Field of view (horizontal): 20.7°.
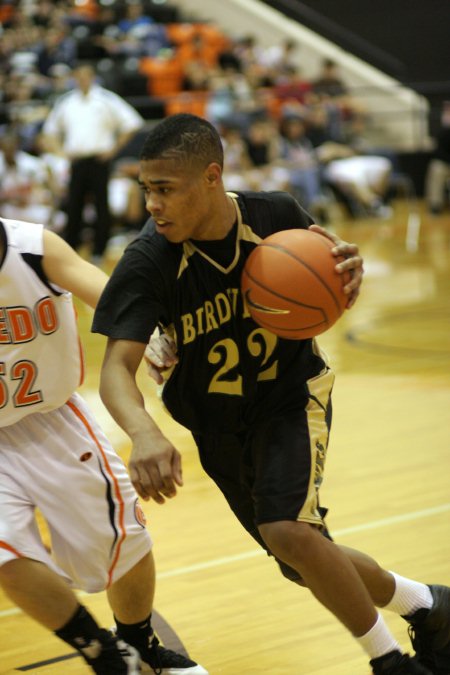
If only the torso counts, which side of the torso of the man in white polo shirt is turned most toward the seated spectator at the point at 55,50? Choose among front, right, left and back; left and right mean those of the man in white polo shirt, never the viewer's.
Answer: back

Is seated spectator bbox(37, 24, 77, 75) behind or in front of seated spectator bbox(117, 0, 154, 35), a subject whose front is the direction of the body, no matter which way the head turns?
in front

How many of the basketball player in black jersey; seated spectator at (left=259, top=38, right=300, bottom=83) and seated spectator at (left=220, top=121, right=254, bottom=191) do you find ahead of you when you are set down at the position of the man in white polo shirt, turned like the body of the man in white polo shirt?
1

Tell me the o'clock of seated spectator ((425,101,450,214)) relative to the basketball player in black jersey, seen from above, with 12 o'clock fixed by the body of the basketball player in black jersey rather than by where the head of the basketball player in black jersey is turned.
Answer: The seated spectator is roughly at 5 o'clock from the basketball player in black jersey.

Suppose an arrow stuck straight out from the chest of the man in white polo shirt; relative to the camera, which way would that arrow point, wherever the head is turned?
toward the camera

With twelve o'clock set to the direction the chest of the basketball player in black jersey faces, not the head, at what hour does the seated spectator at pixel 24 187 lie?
The seated spectator is roughly at 4 o'clock from the basketball player in black jersey.

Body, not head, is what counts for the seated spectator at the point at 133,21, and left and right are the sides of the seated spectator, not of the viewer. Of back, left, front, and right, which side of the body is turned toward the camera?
front

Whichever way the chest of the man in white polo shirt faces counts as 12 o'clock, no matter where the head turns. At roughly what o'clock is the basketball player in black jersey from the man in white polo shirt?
The basketball player in black jersey is roughly at 12 o'clock from the man in white polo shirt.

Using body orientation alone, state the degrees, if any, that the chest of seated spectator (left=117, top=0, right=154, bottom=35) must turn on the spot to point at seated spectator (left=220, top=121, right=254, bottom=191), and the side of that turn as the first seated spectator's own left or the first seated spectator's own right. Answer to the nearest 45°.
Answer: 0° — they already face them

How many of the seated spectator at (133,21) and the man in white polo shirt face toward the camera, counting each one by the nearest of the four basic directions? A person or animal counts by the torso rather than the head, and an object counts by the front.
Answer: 2

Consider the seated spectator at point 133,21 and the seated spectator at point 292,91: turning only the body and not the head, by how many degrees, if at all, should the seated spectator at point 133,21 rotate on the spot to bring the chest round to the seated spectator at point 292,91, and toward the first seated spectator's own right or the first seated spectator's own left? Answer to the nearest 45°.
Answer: approximately 45° to the first seated spectator's own left

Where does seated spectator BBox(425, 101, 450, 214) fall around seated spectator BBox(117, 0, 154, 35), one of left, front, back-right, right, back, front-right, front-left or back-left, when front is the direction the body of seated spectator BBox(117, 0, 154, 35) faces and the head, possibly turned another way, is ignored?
front-left

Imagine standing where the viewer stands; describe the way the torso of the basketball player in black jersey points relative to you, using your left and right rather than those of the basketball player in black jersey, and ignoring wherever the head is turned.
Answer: facing the viewer and to the left of the viewer

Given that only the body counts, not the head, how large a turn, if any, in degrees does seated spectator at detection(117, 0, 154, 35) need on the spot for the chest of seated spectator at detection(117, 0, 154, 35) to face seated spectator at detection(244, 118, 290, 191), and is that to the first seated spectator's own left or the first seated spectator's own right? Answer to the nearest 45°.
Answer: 0° — they already face them

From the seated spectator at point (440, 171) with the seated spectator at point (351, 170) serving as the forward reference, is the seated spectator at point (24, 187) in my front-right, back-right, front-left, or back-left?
front-left

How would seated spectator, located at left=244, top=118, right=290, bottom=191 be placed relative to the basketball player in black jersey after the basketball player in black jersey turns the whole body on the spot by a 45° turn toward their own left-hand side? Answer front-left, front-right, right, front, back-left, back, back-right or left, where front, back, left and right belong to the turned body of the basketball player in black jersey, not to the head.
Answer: back

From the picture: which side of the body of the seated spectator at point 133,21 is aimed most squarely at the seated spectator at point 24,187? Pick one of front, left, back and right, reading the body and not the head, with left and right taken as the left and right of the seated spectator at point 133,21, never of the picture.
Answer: front
